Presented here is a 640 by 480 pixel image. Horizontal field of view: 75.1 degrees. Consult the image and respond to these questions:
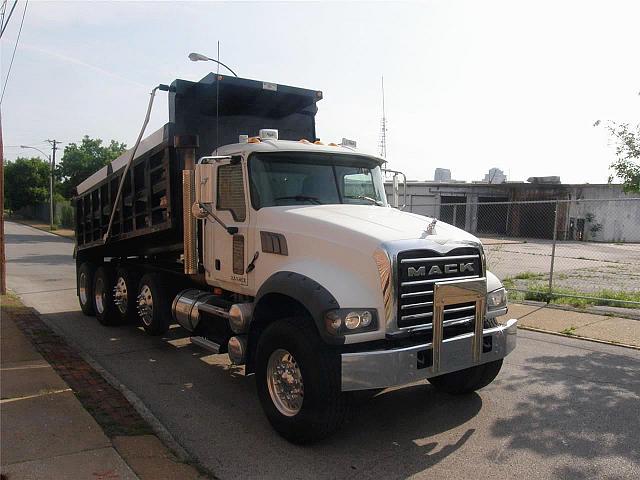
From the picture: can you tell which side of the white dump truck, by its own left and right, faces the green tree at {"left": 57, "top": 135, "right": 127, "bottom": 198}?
back

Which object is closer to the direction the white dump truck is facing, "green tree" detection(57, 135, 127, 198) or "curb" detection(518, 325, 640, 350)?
the curb

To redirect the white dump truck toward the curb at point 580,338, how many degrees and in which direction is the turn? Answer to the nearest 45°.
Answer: approximately 90° to its left

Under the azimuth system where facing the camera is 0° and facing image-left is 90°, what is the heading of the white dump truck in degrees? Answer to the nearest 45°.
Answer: approximately 315°

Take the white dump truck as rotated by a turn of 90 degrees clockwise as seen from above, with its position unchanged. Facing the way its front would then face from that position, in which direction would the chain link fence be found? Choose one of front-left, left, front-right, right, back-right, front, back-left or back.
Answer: back
